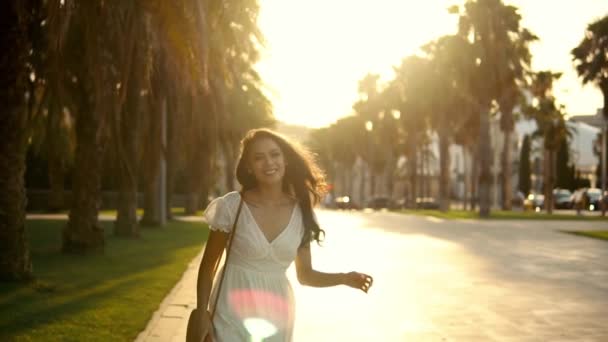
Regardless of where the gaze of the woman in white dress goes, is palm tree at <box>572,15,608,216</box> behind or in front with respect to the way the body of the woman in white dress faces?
behind

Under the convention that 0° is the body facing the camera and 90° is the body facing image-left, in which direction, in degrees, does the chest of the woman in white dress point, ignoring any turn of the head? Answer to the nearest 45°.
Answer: approximately 0°
